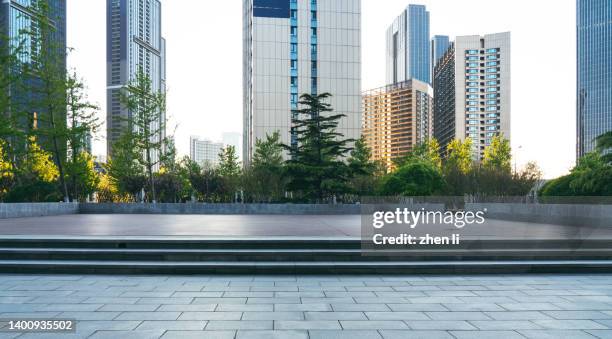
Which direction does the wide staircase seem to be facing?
toward the camera

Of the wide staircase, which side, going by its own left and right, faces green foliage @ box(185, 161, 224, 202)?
back

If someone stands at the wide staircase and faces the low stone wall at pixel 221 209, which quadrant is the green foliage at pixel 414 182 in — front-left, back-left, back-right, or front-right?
front-right

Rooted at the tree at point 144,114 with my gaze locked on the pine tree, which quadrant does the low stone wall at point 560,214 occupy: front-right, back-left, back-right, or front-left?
front-right

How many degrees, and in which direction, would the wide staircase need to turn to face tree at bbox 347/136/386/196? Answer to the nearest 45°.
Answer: approximately 180°

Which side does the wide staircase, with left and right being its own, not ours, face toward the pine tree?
back

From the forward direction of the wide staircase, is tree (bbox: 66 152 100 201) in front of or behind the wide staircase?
behind

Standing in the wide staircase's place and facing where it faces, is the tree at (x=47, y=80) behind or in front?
behind

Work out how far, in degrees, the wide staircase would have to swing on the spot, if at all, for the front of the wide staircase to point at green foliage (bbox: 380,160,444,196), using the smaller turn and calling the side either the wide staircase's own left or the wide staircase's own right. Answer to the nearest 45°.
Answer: approximately 180°

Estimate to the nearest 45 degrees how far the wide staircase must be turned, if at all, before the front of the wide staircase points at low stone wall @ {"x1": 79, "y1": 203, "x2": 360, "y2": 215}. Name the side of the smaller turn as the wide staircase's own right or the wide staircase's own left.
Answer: approximately 180°
